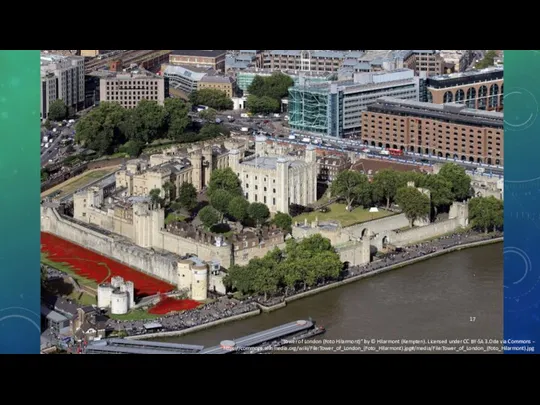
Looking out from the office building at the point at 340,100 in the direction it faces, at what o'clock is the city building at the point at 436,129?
The city building is roughly at 9 o'clock from the office building.

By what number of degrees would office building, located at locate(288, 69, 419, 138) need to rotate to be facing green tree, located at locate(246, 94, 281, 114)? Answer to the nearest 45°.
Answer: approximately 90° to its right

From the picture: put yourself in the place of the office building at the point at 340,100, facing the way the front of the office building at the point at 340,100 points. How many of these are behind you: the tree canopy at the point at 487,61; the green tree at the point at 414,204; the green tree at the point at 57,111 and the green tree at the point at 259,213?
1

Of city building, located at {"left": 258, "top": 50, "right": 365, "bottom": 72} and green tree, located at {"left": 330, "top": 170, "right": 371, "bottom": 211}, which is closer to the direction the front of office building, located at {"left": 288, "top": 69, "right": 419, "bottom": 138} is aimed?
the green tree

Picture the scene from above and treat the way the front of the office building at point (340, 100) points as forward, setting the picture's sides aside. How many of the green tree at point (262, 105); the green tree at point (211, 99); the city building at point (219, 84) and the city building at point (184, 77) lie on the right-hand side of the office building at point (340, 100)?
4

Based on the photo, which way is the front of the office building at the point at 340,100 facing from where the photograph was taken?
facing the viewer and to the left of the viewer

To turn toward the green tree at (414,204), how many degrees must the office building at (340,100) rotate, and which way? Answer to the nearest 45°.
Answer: approximately 45° to its left

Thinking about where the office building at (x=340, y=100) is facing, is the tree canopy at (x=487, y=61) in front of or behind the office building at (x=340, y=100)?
behind

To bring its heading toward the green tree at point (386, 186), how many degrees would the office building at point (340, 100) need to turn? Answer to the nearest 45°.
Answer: approximately 45° to its left

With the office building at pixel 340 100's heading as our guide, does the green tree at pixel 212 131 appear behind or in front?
in front

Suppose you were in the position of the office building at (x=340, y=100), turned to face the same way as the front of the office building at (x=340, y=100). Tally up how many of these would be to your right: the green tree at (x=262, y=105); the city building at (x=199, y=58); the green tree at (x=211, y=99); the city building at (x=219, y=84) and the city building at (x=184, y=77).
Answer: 5

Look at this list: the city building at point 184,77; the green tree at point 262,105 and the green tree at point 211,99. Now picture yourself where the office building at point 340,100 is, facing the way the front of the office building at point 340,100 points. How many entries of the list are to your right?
3

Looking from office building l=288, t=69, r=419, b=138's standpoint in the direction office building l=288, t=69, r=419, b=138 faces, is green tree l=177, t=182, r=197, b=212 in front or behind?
in front

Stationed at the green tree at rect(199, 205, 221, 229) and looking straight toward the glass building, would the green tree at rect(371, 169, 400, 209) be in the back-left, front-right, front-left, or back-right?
front-right
